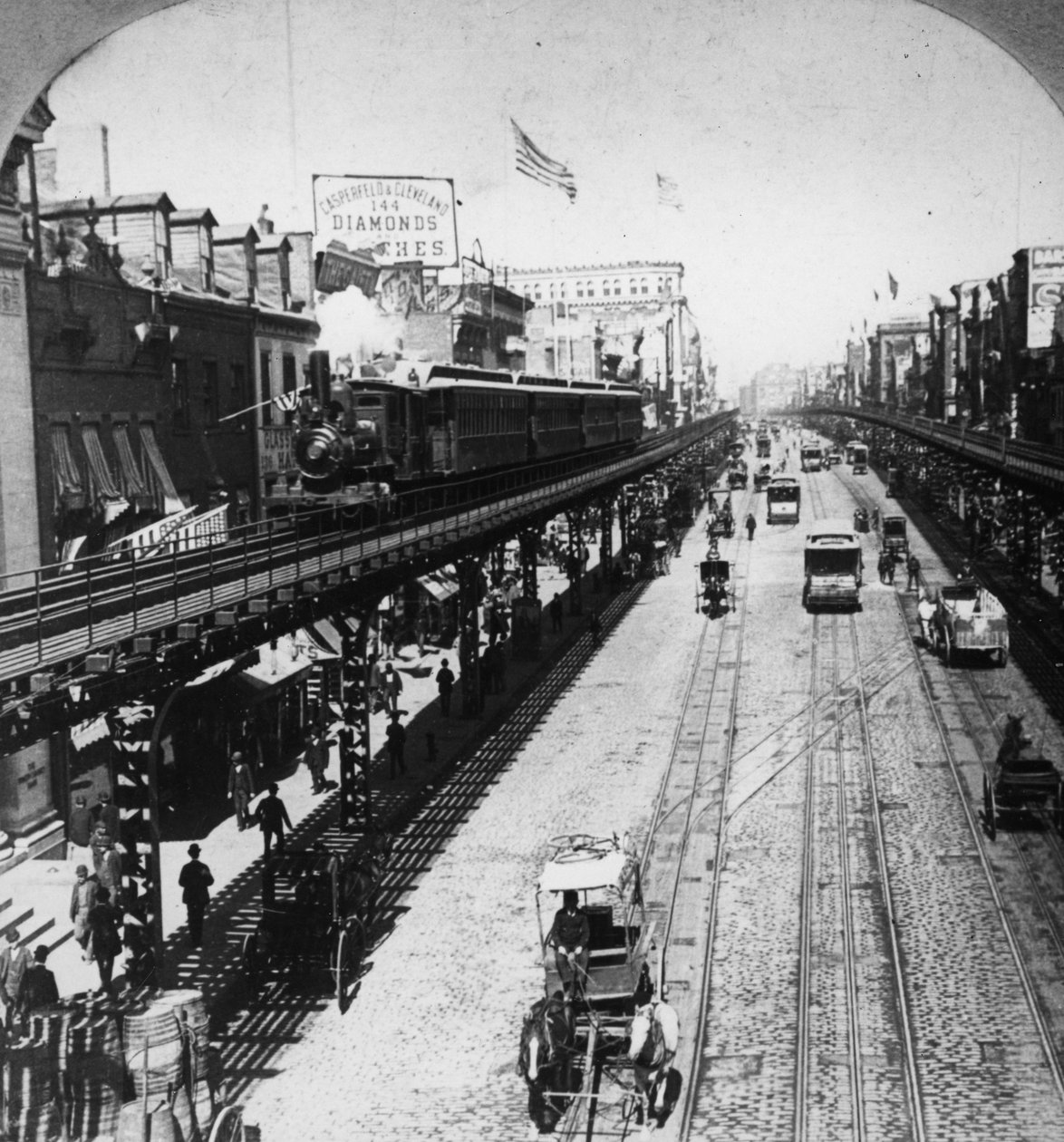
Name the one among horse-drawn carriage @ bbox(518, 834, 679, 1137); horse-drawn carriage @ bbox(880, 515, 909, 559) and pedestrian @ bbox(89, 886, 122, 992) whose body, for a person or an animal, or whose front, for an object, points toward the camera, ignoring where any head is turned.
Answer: horse-drawn carriage @ bbox(518, 834, 679, 1137)

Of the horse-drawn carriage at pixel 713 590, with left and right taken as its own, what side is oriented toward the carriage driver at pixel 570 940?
front

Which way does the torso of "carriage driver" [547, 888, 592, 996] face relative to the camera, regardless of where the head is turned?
toward the camera

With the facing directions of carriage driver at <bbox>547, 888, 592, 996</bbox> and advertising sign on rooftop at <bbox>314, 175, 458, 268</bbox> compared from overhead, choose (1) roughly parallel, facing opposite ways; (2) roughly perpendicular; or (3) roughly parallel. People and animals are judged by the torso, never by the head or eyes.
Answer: roughly parallel

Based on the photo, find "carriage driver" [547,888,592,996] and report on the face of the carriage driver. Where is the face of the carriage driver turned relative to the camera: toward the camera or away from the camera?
toward the camera

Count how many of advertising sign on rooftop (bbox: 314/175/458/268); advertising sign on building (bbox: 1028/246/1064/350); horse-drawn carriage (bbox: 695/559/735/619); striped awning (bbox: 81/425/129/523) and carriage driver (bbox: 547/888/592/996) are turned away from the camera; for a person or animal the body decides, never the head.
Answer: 0

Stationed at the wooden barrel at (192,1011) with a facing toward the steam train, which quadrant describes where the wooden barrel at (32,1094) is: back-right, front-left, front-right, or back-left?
back-left

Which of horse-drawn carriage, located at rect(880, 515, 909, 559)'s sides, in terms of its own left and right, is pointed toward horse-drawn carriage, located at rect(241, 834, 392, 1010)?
back

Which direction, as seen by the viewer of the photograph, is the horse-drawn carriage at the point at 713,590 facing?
facing the viewer

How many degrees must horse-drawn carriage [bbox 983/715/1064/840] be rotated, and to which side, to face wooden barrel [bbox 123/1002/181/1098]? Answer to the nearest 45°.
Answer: approximately 135° to its left

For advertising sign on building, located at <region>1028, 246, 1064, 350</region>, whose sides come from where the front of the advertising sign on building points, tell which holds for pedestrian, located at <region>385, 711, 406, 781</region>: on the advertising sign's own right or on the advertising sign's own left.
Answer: on the advertising sign's own right

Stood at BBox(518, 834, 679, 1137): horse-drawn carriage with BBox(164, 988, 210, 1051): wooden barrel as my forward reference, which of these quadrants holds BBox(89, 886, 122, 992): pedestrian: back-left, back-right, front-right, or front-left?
front-right

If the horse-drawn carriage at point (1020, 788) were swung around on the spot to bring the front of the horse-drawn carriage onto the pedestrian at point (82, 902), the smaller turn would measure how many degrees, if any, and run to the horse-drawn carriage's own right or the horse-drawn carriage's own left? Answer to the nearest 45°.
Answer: approximately 135° to the horse-drawn carriage's own left

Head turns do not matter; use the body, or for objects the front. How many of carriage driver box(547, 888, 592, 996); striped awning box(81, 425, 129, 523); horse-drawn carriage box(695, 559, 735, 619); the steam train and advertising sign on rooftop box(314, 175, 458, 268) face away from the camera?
0

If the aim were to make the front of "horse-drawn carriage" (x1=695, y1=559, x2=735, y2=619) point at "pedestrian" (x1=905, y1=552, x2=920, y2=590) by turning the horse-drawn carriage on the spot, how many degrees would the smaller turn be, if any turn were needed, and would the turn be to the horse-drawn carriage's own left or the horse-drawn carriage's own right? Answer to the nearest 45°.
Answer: approximately 90° to the horse-drawn carriage's own left

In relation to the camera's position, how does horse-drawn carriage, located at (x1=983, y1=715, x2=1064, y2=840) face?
facing away from the viewer
